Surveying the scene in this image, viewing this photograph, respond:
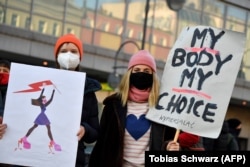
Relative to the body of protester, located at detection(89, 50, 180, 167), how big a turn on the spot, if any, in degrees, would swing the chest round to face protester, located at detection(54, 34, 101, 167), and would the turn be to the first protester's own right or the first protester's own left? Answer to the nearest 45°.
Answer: approximately 90° to the first protester's own right

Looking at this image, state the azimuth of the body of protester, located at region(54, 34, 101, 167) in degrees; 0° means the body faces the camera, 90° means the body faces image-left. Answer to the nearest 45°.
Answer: approximately 0°

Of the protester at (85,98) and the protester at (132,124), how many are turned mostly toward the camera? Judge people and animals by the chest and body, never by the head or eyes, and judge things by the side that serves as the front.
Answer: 2

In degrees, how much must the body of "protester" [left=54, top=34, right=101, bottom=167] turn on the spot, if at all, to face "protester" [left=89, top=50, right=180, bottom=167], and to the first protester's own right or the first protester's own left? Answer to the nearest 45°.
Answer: approximately 90° to the first protester's own left
